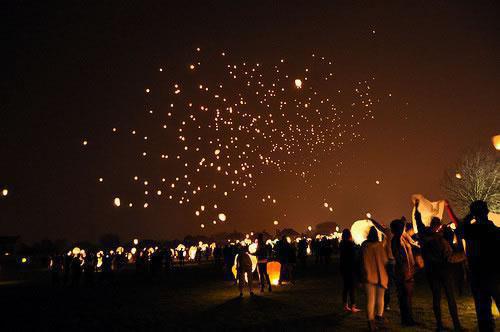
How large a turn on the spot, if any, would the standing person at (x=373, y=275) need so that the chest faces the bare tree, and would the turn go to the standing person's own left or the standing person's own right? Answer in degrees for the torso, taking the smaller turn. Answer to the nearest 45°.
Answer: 0° — they already face it

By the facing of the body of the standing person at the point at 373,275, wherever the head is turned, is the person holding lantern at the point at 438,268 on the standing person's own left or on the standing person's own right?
on the standing person's own right

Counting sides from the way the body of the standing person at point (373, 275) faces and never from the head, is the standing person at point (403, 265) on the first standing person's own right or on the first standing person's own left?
on the first standing person's own right

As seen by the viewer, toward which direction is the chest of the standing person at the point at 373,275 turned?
away from the camera

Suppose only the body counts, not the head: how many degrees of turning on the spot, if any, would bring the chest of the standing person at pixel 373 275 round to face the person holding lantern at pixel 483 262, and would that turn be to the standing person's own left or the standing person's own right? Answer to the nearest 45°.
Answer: approximately 135° to the standing person's own right

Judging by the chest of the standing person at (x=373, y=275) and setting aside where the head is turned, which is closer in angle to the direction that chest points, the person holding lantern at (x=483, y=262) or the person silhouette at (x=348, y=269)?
the person silhouette

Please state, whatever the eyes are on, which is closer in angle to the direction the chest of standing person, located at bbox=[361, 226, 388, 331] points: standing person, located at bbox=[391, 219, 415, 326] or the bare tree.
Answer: the bare tree

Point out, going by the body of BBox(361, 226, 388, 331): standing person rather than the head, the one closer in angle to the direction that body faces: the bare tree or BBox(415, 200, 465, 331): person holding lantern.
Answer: the bare tree

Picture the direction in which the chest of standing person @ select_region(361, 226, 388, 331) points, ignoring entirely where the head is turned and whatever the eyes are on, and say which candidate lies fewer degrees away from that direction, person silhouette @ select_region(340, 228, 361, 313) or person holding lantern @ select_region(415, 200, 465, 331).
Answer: the person silhouette
